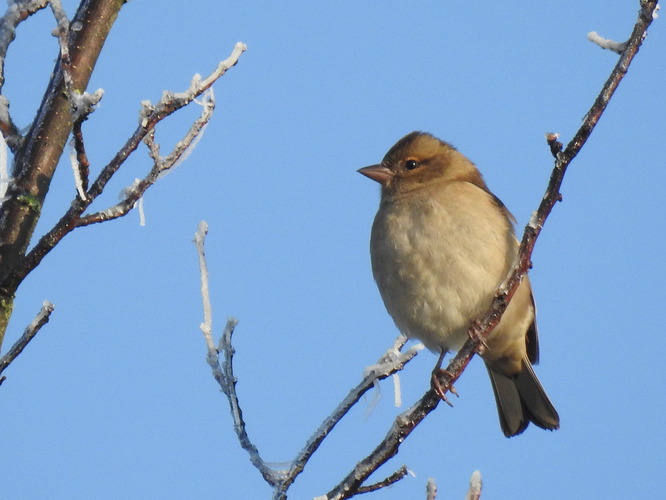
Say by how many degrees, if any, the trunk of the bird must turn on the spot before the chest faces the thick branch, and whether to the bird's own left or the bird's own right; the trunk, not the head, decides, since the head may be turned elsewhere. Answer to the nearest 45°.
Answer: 0° — it already faces it

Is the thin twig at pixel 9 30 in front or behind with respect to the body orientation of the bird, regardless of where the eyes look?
in front

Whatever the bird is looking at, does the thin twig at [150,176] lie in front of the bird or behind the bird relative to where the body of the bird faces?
in front

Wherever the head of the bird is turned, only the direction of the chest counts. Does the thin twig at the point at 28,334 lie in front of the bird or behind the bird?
in front

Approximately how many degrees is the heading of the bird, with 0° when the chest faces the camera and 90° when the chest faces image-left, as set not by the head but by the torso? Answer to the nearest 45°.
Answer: approximately 45°
